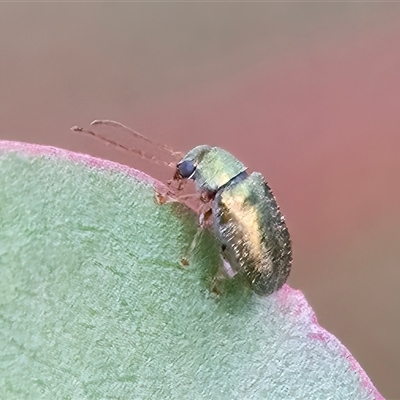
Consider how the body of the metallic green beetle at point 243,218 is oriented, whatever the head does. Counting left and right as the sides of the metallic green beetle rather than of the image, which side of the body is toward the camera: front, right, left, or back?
left
